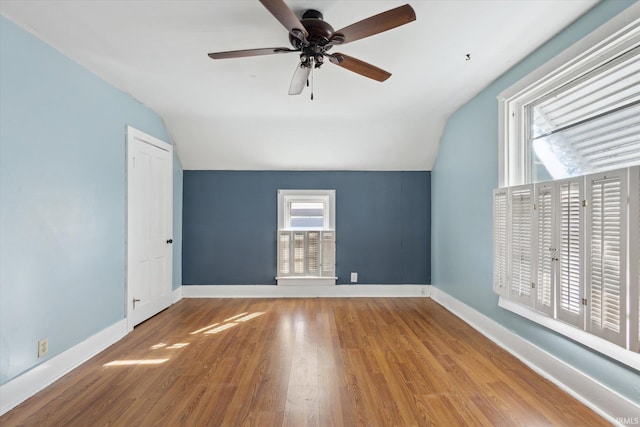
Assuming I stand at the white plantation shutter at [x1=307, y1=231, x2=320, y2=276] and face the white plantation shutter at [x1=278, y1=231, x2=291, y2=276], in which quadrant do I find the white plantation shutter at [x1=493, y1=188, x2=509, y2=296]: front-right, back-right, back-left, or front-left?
back-left

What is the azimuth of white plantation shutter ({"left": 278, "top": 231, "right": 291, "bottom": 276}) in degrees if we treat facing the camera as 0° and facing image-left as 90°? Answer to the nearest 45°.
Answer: approximately 0°

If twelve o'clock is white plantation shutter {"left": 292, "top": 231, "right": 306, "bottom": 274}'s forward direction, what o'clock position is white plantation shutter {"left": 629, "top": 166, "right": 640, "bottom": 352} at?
white plantation shutter {"left": 629, "top": 166, "right": 640, "bottom": 352} is roughly at 11 o'clock from white plantation shutter {"left": 292, "top": 231, "right": 306, "bottom": 274}.

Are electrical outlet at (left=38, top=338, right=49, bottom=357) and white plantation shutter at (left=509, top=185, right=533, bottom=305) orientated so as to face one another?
yes

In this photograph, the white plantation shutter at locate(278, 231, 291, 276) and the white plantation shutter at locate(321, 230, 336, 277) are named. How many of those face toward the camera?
2

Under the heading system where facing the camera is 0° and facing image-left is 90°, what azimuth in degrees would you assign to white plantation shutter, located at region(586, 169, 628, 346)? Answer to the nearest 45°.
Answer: approximately 45°

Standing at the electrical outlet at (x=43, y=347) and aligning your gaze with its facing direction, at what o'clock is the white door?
The white door is roughly at 9 o'clock from the electrical outlet.

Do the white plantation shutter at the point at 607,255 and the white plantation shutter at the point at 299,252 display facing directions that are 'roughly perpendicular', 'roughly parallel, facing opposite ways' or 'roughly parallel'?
roughly perpendicular

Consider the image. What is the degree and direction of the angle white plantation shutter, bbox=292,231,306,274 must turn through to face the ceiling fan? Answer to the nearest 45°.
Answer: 0° — it already faces it

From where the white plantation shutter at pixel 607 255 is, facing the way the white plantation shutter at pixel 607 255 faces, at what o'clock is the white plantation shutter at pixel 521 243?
the white plantation shutter at pixel 521 243 is roughly at 3 o'clock from the white plantation shutter at pixel 607 255.
